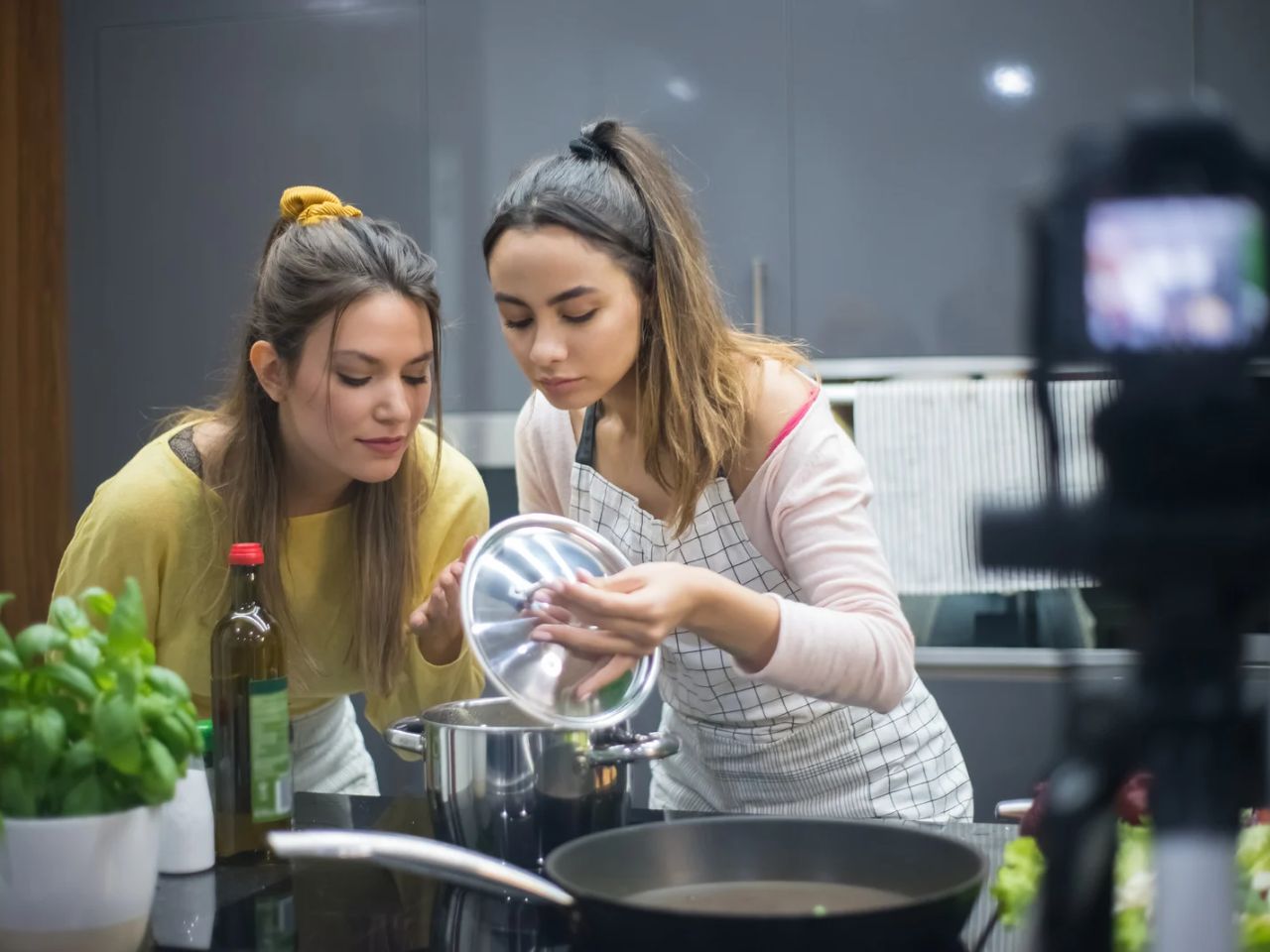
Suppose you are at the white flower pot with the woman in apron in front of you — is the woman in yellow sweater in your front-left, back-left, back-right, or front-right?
front-left

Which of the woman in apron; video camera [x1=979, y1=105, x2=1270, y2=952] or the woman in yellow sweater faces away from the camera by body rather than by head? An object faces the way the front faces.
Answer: the video camera

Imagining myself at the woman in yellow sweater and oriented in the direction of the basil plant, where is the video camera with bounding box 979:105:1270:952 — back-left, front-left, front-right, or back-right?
front-left

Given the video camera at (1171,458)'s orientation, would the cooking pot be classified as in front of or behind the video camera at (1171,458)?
in front

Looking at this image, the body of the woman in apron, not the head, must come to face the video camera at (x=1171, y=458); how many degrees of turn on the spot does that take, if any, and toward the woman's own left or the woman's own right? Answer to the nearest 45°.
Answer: approximately 45° to the woman's own left

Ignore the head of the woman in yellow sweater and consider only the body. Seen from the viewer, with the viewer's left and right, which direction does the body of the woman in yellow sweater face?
facing the viewer and to the right of the viewer

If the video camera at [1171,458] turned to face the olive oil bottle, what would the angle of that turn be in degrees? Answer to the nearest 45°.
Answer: approximately 45° to its left

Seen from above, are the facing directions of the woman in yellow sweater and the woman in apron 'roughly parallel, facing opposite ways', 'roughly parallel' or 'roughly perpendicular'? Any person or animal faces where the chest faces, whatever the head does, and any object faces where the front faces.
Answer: roughly perpendicular

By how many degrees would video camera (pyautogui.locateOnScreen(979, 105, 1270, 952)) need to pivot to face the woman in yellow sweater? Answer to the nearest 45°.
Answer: approximately 45° to its left

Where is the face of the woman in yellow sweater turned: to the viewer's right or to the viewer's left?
to the viewer's right

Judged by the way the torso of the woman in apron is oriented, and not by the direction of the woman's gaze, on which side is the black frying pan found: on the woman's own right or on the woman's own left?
on the woman's own left

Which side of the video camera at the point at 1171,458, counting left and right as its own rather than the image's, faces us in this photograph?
back

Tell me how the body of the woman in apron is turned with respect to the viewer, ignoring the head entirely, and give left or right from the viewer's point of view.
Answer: facing the viewer and to the left of the viewer
